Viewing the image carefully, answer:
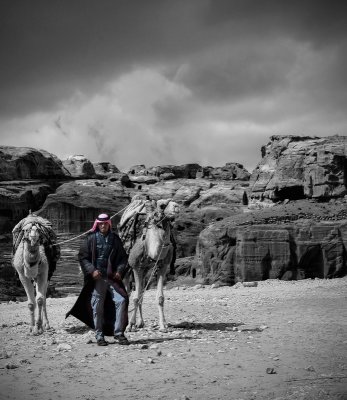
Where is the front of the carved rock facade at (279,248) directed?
toward the camera

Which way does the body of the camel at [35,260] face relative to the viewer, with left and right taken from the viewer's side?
facing the viewer

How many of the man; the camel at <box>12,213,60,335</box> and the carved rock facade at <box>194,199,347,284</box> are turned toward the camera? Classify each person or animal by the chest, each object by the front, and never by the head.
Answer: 3

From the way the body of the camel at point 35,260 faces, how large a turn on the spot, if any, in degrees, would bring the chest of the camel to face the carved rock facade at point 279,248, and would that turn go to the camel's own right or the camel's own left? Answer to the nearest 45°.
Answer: approximately 135° to the camel's own left

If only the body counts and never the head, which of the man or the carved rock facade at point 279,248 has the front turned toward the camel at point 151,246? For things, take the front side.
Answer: the carved rock facade

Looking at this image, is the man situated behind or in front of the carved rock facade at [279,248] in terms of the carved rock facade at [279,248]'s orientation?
in front

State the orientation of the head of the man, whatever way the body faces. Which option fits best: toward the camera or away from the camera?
toward the camera

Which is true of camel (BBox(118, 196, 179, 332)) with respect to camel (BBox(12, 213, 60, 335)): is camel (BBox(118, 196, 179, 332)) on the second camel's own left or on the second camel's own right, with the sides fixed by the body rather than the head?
on the second camel's own left

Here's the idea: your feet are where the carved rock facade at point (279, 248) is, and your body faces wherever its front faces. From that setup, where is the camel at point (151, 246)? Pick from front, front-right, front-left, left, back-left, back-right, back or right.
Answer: front

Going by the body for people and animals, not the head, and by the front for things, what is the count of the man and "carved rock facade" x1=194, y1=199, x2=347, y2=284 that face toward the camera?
2

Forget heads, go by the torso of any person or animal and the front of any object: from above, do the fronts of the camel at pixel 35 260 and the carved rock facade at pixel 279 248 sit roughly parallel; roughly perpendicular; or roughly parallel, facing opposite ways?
roughly parallel

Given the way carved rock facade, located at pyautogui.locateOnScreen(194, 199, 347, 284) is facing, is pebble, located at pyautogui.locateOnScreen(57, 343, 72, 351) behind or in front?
in front
